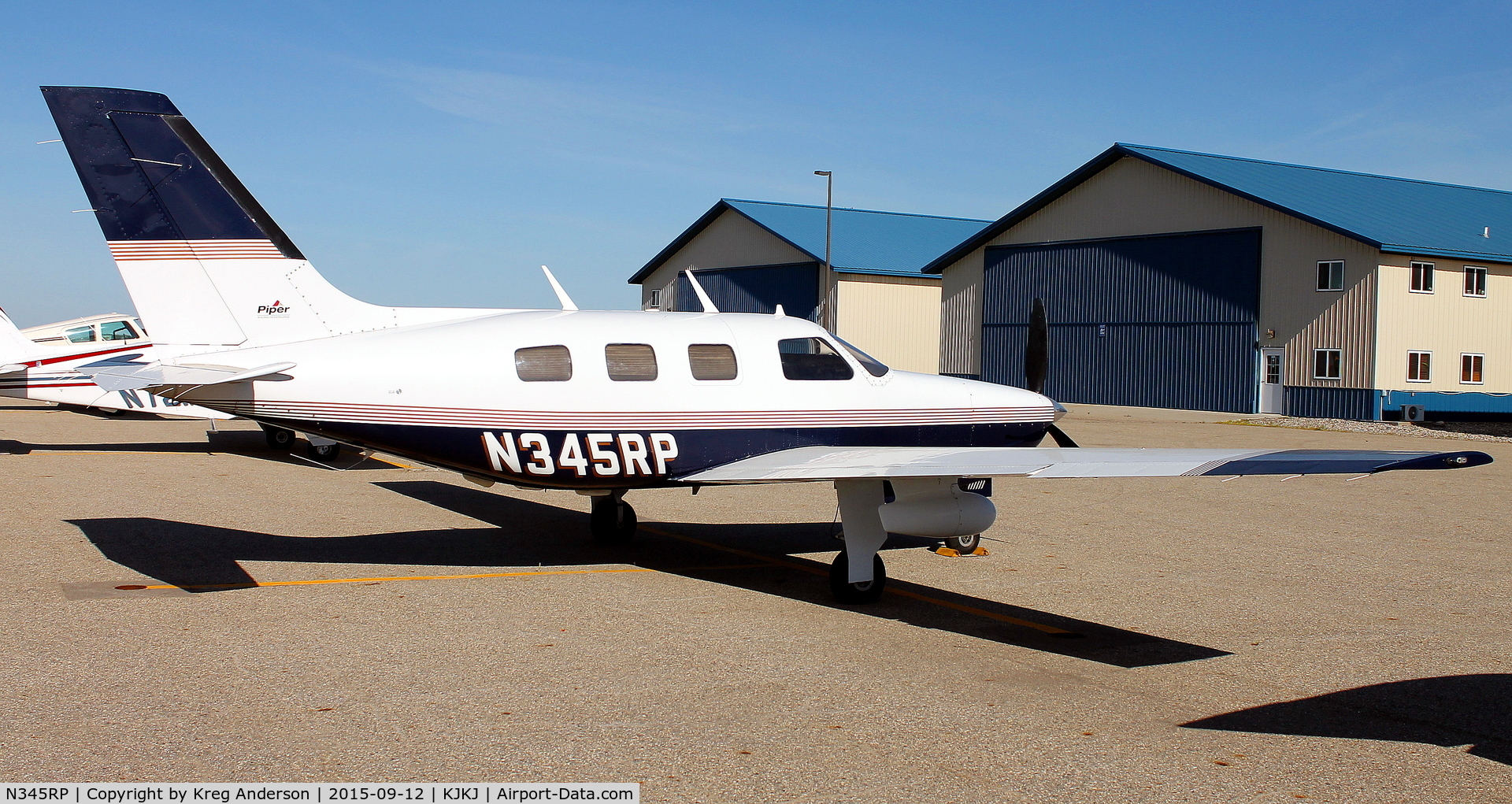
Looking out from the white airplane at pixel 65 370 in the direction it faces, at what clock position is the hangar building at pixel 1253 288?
The hangar building is roughly at 12 o'clock from the white airplane.

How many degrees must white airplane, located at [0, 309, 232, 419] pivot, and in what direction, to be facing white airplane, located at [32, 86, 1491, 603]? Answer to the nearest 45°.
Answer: approximately 90° to its right

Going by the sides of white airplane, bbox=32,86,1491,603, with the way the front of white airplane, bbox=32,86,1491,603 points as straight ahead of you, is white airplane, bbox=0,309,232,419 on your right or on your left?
on your left

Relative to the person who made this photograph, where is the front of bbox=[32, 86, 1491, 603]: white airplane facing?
facing away from the viewer and to the right of the viewer

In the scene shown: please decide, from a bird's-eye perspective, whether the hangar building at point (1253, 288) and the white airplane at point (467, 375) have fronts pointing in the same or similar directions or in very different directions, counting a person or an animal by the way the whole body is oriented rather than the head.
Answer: very different directions

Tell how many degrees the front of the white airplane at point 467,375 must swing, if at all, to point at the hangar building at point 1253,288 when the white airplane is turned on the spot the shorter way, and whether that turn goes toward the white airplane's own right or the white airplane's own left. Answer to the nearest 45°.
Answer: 0° — it already faces it

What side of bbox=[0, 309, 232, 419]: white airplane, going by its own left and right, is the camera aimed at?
right

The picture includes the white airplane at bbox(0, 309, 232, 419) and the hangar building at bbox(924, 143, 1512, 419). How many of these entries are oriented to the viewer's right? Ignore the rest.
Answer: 1

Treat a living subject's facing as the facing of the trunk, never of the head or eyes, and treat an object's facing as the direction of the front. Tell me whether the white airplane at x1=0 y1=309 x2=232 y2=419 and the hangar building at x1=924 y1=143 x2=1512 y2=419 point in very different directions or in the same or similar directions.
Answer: very different directions
